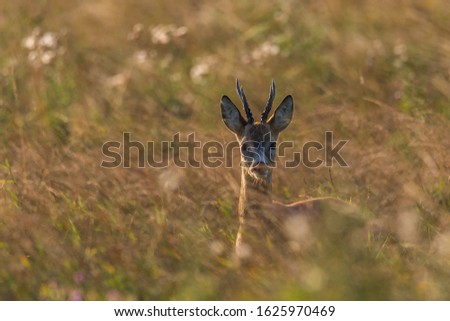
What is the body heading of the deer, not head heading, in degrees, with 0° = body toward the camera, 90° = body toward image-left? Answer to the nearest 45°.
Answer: approximately 45°
